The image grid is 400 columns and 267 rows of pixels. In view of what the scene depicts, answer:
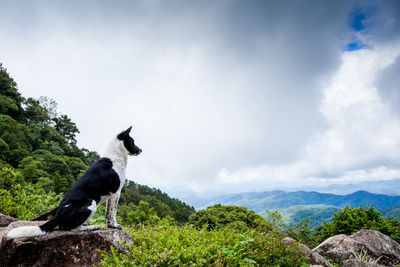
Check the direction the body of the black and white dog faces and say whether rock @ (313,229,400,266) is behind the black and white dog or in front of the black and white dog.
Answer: in front

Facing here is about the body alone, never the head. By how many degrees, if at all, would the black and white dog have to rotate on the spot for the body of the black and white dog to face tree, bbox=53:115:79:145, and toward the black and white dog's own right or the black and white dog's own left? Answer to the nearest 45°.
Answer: approximately 90° to the black and white dog's own left

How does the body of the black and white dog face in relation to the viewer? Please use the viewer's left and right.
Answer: facing to the right of the viewer
